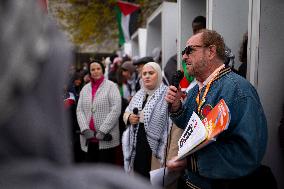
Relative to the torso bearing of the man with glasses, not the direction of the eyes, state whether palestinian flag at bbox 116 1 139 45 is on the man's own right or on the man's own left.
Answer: on the man's own right

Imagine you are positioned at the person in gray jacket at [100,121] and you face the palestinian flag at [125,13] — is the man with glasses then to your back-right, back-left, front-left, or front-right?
back-right

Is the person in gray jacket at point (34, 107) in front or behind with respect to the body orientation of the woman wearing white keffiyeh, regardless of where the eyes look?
in front

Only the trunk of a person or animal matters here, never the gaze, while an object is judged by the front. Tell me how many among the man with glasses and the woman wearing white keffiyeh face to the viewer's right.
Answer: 0

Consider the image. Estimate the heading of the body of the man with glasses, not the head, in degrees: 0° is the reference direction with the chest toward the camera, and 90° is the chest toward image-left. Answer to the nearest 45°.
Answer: approximately 90°

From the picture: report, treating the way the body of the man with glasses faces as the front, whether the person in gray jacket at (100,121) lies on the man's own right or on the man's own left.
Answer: on the man's own right

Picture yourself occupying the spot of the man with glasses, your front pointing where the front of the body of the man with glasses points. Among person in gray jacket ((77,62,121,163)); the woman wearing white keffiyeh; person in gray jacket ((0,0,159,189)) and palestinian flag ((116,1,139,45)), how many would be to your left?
1

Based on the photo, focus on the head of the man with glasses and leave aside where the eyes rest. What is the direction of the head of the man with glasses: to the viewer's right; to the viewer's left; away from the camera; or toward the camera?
to the viewer's left

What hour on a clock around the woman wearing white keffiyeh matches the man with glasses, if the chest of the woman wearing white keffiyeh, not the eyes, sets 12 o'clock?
The man with glasses is roughly at 10 o'clock from the woman wearing white keffiyeh.
